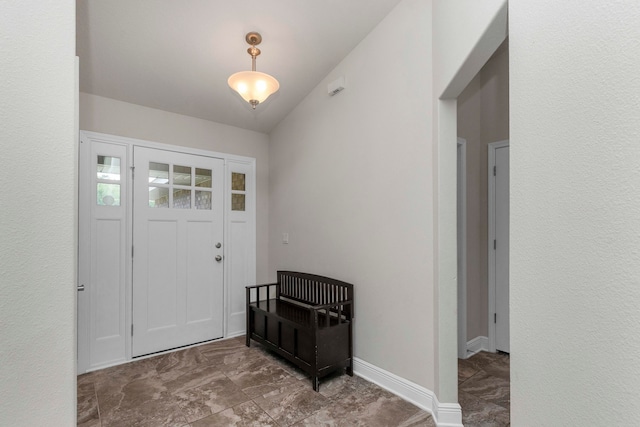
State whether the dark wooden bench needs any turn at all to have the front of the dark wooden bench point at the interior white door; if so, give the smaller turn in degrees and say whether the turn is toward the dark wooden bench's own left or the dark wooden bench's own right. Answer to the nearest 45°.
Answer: approximately 135° to the dark wooden bench's own left

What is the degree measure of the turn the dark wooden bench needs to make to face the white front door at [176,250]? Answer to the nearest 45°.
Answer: approximately 90° to its right

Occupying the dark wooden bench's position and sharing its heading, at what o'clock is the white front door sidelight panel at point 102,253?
The white front door sidelight panel is roughly at 2 o'clock from the dark wooden bench.

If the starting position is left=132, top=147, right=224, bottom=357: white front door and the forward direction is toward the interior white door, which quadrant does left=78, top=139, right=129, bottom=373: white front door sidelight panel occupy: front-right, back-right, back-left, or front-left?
back-right

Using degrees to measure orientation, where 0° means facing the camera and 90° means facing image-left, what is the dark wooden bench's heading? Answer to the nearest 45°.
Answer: approximately 45°

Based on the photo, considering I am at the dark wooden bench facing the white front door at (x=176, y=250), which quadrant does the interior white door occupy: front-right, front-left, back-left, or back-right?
back-right
